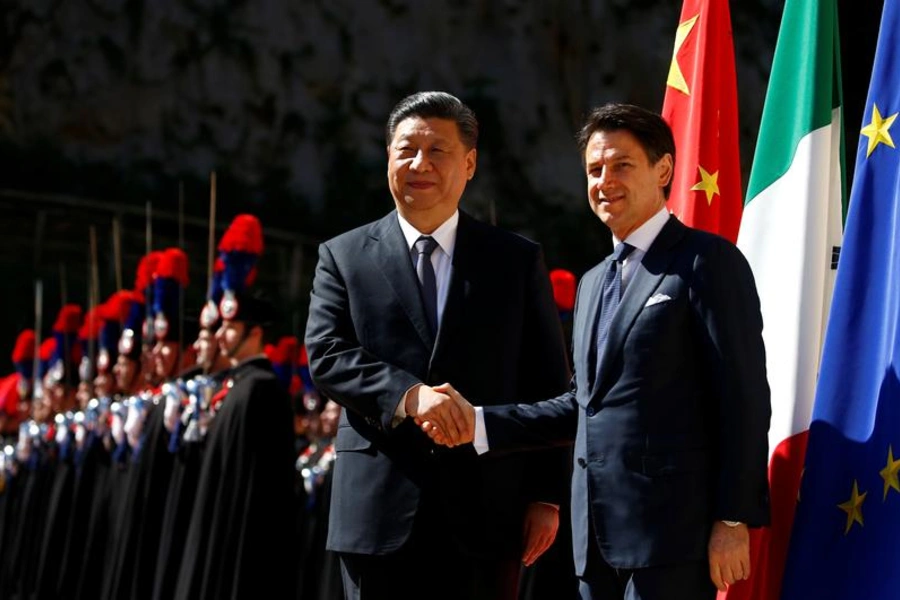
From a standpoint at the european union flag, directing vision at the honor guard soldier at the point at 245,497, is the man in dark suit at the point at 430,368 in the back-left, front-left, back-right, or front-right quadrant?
front-left

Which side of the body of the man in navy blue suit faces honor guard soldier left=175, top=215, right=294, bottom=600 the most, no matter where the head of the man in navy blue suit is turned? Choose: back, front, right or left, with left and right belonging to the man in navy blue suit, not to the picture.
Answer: right

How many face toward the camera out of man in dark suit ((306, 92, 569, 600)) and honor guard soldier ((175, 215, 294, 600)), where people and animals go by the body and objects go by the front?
1

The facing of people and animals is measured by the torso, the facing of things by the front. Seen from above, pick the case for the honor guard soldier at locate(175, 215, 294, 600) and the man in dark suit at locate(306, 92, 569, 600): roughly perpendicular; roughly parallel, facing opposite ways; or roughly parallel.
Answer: roughly perpendicular

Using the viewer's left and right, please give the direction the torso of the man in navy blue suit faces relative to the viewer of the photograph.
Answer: facing the viewer and to the left of the viewer

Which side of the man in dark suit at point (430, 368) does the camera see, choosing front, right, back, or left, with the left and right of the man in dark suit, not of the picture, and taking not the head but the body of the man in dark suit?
front

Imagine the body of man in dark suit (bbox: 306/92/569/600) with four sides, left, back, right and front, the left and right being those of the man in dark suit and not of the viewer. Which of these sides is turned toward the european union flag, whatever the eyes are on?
left
